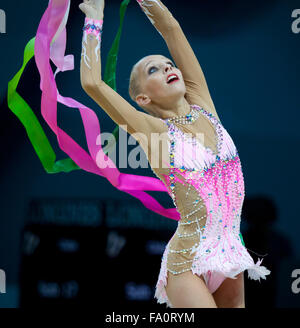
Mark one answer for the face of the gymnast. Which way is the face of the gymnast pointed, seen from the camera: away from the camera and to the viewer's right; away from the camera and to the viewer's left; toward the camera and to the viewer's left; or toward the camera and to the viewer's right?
toward the camera and to the viewer's right

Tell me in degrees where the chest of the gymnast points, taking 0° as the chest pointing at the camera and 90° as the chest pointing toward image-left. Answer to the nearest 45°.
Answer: approximately 315°
